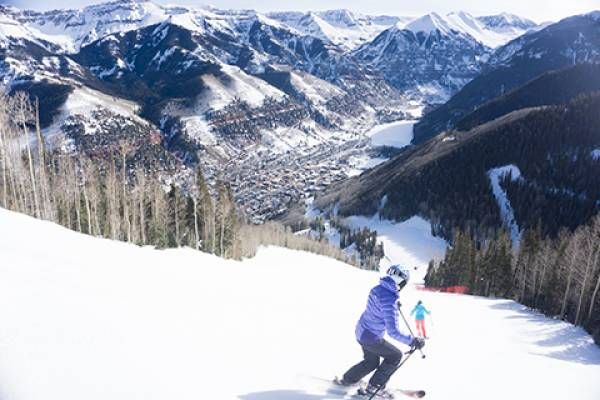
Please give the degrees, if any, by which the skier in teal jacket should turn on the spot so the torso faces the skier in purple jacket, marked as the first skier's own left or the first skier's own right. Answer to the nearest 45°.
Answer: approximately 180°

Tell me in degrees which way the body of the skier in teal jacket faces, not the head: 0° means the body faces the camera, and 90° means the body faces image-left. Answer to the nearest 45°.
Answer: approximately 180°
